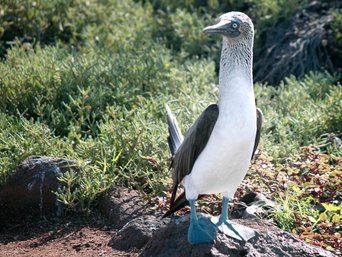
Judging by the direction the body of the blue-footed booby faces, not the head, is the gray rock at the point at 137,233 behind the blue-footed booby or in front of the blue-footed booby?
behind

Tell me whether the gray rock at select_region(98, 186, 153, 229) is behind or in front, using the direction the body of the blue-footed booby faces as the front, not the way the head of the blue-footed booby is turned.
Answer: behind

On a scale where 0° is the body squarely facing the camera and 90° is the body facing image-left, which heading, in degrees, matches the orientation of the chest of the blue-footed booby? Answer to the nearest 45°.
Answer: approximately 315°
